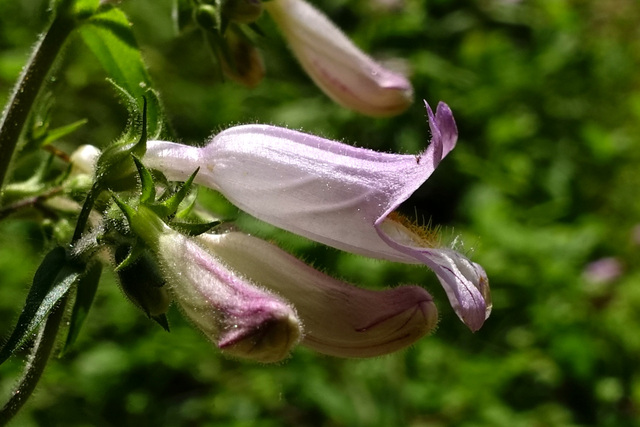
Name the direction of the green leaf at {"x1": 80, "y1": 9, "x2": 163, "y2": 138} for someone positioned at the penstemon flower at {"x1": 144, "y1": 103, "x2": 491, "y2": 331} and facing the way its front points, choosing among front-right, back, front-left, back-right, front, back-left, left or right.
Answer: back-left

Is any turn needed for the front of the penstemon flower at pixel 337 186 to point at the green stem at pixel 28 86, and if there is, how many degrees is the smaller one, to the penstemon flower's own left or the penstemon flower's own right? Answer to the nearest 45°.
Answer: approximately 135° to the penstemon flower's own left

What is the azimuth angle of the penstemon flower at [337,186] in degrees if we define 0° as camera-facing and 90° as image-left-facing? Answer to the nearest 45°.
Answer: approximately 270°

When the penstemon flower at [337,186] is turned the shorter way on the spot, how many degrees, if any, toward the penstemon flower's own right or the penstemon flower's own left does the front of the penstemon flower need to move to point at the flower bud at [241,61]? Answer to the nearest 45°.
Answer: approximately 90° to the penstemon flower's own left

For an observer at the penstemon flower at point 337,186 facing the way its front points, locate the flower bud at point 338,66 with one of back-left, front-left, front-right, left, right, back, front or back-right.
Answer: left
